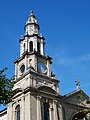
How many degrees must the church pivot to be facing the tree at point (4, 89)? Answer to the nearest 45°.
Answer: approximately 45° to its right

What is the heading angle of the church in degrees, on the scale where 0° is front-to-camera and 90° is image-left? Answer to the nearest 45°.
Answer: approximately 315°
